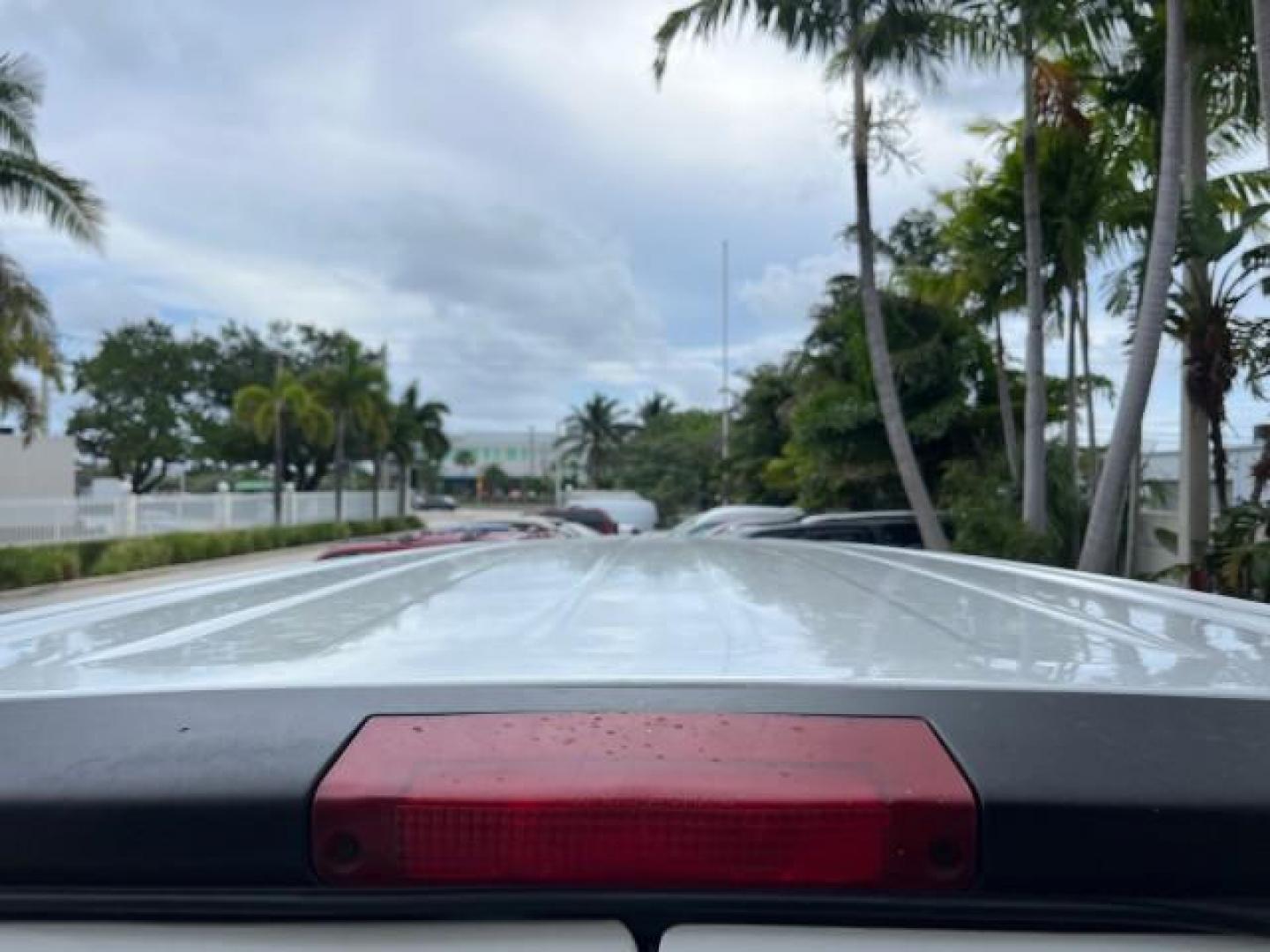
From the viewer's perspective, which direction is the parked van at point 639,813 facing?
away from the camera

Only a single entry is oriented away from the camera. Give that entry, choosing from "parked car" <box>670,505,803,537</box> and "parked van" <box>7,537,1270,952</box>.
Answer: "parked van" <box>7,537,1270,952</box>

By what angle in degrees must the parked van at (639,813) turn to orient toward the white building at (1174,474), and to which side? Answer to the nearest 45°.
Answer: approximately 45° to its right

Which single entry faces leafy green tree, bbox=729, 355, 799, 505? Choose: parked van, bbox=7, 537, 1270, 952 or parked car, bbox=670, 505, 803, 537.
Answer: parked van, bbox=7, 537, 1270, 952

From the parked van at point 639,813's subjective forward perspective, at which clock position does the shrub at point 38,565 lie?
The shrub is roughly at 11 o'clock from the parked van.
